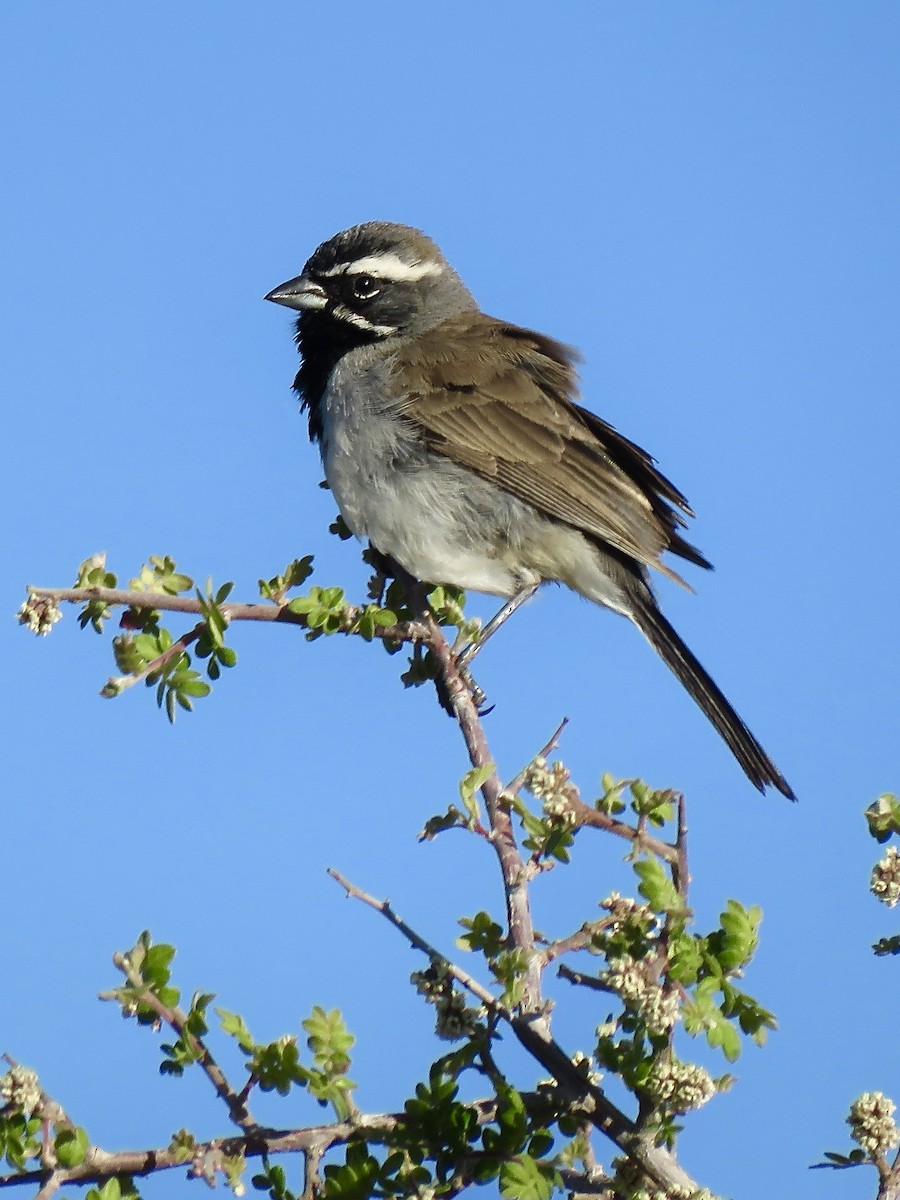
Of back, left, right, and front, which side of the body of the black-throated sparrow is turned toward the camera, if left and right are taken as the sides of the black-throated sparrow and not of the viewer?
left
